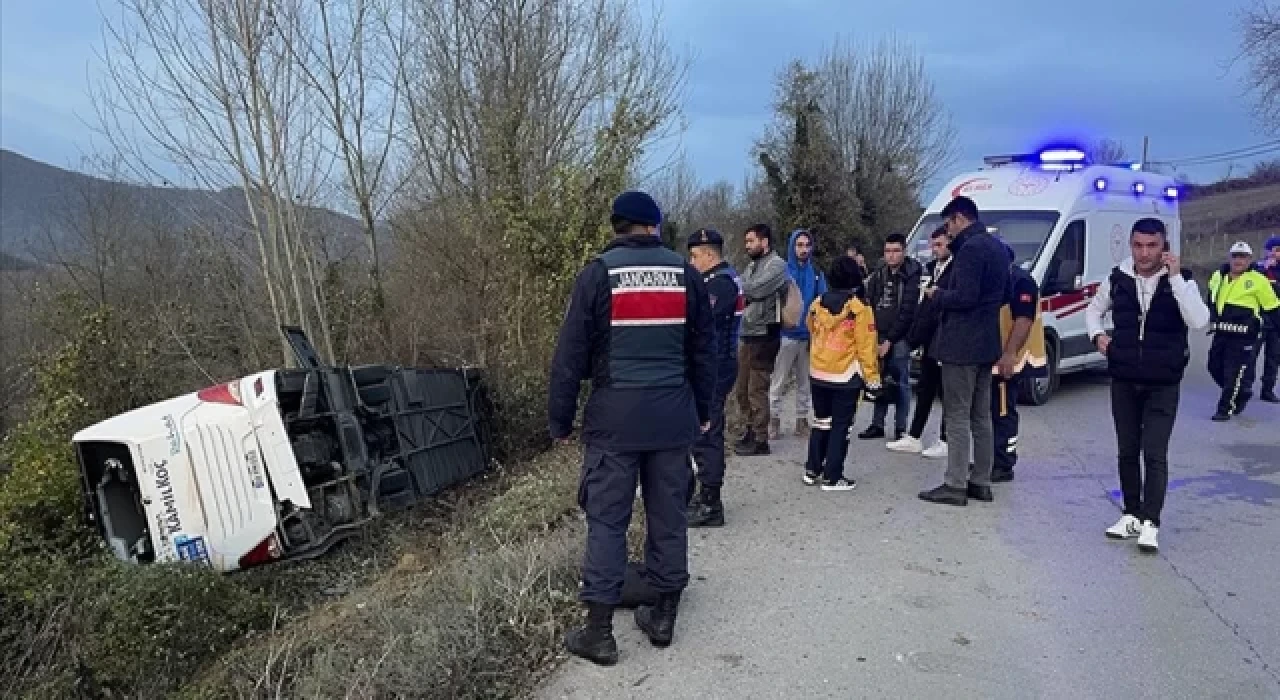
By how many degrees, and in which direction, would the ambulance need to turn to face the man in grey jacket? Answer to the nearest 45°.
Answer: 0° — it already faces them

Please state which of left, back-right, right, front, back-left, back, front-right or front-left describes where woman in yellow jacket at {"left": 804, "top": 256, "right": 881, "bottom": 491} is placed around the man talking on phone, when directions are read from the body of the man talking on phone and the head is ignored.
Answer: right

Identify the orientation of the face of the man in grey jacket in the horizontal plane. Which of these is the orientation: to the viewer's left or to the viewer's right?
to the viewer's left

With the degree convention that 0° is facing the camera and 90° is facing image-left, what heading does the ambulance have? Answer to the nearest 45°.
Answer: approximately 45°

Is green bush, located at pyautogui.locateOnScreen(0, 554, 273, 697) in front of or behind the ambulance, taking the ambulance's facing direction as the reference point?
in front

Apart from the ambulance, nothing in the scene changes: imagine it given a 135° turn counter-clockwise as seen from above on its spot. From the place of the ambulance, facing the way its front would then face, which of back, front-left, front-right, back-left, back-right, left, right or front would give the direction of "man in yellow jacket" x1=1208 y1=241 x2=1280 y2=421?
front

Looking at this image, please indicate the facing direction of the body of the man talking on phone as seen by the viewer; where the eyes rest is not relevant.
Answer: toward the camera

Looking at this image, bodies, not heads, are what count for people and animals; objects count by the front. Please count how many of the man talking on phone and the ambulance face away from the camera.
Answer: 0

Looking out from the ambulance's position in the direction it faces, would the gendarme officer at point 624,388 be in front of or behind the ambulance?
in front

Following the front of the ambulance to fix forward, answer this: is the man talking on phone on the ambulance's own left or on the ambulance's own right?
on the ambulance's own left

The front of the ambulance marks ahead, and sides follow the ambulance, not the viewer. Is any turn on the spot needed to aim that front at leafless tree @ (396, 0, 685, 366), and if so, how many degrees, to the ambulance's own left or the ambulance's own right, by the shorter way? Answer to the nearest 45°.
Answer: approximately 45° to the ambulance's own right

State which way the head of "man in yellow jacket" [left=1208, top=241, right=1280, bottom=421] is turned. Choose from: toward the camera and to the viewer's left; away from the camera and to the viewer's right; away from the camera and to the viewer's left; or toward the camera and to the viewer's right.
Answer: toward the camera and to the viewer's left

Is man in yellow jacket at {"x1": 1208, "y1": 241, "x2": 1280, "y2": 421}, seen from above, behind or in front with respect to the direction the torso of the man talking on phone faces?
behind

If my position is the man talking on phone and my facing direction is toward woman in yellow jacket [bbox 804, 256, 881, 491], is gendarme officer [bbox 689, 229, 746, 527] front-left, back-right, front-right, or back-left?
front-left
